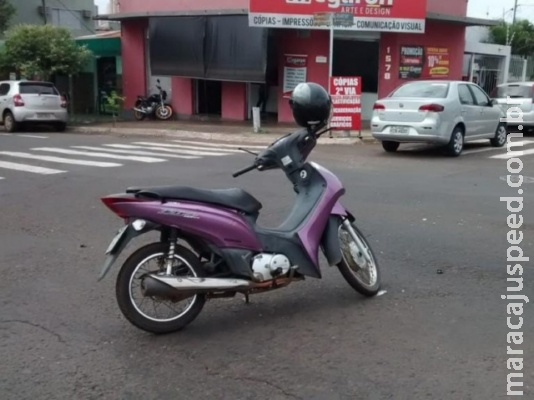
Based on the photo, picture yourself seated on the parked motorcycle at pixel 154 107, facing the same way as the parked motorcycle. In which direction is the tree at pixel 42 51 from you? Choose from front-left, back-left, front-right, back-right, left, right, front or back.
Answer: back

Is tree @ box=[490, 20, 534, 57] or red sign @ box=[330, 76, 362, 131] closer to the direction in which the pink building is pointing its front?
the red sign

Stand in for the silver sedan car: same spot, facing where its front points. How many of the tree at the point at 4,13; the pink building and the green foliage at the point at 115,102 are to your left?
3

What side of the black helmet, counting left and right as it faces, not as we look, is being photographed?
back

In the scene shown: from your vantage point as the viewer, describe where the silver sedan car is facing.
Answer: facing away from the viewer and to the right of the viewer

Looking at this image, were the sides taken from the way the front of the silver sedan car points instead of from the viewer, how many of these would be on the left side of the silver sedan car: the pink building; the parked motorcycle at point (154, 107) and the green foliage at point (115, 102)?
3

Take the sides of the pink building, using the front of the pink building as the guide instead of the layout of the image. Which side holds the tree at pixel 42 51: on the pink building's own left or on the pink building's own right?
on the pink building's own right

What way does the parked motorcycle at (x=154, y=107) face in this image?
to the viewer's right

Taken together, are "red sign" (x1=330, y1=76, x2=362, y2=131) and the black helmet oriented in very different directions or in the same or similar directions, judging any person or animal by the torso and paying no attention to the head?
very different directions
